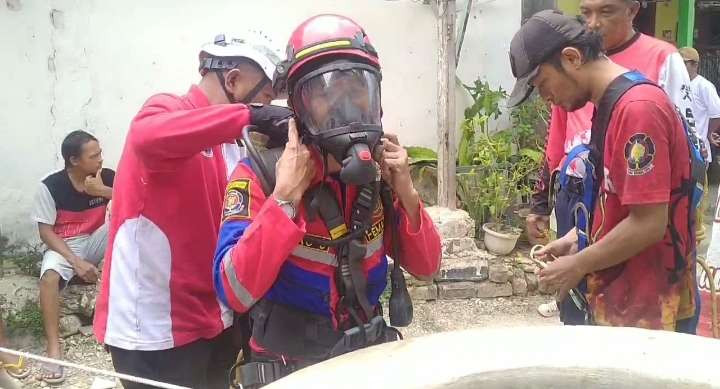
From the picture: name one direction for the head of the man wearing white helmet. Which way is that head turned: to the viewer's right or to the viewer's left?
to the viewer's right

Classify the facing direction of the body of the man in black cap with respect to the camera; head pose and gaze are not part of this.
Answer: to the viewer's left

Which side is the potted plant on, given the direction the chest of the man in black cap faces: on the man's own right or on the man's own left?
on the man's own right

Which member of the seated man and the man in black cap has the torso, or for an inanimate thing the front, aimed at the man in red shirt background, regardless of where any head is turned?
the seated man

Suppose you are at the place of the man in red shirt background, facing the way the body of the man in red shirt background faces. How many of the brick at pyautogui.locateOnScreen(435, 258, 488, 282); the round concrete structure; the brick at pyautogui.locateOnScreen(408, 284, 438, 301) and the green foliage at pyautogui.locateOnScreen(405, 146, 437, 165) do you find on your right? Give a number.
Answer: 3

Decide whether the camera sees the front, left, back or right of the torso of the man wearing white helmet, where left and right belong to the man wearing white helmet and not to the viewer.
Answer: right

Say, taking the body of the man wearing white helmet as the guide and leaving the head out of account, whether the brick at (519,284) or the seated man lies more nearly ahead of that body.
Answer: the brick

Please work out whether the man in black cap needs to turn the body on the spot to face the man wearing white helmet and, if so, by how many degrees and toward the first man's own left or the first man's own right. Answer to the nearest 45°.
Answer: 0° — they already face them

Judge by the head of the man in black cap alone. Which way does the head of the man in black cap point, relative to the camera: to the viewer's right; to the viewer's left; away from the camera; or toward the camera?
to the viewer's left

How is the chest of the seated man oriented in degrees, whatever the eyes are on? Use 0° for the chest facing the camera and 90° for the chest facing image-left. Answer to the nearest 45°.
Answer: approximately 315°
